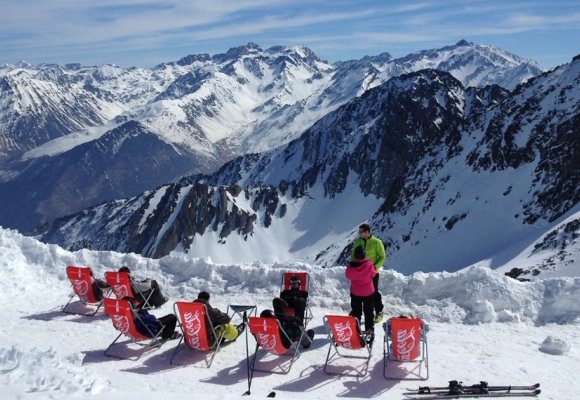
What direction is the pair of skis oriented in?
to the viewer's right

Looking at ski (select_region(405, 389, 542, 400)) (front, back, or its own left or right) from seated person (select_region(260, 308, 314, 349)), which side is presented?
back

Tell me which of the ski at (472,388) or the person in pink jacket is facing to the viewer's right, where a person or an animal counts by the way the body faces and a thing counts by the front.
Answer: the ski

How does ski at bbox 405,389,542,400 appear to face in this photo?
to the viewer's right

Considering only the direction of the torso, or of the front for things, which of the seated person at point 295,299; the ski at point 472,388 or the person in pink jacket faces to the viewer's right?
the ski

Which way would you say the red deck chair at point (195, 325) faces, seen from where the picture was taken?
facing away from the viewer and to the right of the viewer

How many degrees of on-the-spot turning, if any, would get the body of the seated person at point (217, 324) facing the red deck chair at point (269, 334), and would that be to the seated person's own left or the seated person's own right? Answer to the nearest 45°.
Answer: approximately 90° to the seated person's own right
